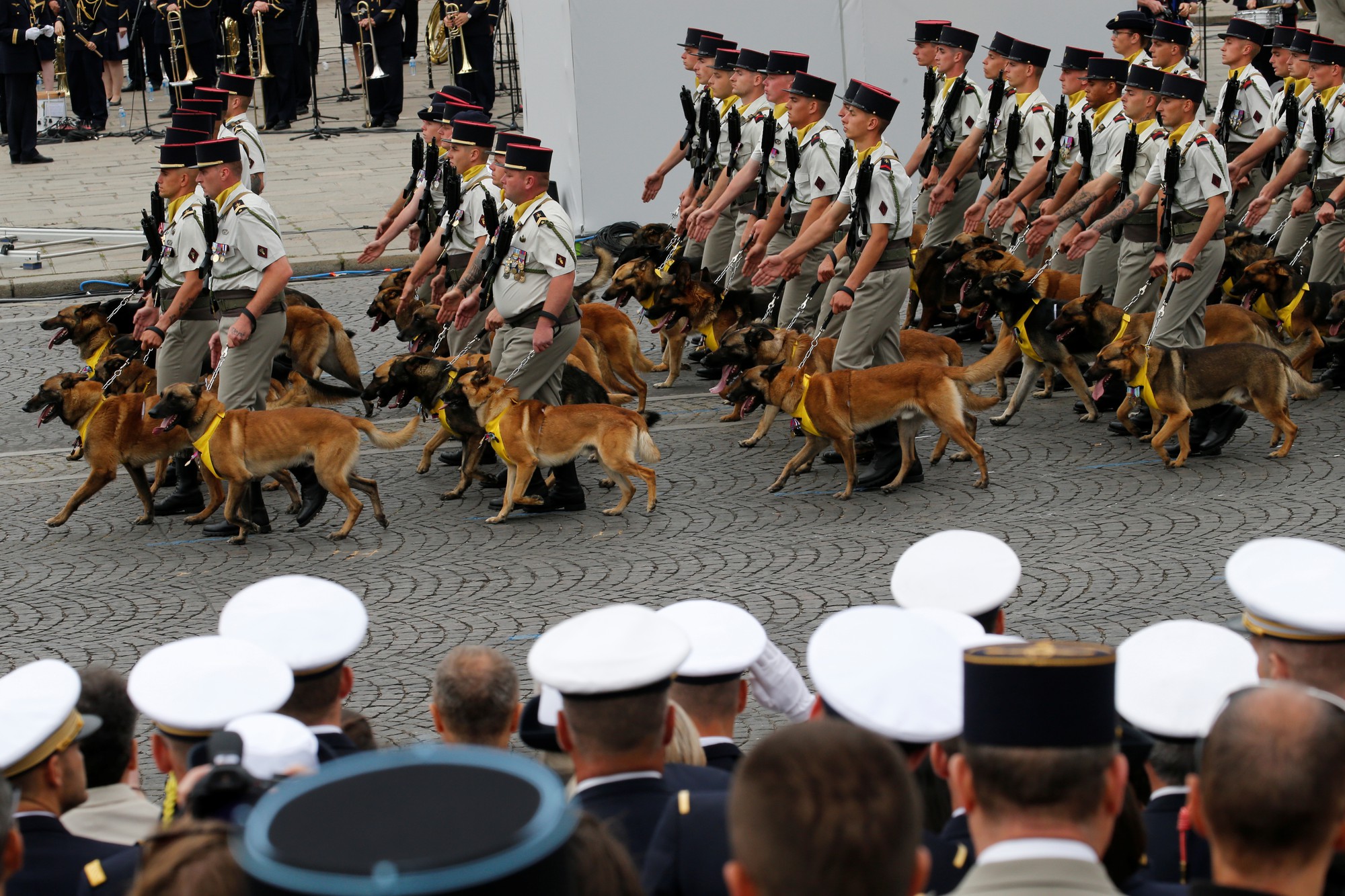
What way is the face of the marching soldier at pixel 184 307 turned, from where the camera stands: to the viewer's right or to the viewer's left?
to the viewer's left

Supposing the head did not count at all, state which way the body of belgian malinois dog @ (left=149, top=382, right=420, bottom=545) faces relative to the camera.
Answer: to the viewer's left

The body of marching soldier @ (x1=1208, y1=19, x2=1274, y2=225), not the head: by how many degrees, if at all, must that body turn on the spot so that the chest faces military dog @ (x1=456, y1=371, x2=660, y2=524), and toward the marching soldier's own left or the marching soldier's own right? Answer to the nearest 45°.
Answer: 0° — they already face it

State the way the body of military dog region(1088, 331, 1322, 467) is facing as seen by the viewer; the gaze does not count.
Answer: to the viewer's left

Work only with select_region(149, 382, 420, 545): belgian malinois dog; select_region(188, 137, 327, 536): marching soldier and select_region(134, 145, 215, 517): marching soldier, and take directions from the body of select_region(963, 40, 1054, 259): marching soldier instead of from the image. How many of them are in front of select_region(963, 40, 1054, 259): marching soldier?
3

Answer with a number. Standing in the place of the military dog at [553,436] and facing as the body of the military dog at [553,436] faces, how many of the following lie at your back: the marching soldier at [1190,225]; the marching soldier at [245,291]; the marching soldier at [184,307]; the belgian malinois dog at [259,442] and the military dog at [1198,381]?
2

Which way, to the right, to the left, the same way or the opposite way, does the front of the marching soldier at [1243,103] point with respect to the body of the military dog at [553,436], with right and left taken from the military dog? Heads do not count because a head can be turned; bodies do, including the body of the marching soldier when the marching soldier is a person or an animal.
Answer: the same way

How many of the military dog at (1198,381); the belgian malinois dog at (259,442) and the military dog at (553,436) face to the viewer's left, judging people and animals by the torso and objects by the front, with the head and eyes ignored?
3

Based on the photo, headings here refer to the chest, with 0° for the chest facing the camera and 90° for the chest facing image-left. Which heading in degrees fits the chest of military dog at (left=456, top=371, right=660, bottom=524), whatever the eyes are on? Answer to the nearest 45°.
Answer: approximately 90°

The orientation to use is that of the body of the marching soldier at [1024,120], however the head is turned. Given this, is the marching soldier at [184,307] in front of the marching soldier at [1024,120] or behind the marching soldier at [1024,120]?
in front

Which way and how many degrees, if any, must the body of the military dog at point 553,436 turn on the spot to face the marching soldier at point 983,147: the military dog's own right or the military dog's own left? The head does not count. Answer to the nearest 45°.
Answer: approximately 135° to the military dog's own right

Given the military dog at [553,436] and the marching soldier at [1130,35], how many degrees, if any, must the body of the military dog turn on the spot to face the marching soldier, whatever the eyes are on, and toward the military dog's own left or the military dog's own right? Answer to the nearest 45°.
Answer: approximately 135° to the military dog's own right

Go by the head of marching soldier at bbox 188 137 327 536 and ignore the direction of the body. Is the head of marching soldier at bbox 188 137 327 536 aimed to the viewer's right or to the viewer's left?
to the viewer's left

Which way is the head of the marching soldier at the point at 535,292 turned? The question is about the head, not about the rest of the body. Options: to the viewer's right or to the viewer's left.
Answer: to the viewer's left

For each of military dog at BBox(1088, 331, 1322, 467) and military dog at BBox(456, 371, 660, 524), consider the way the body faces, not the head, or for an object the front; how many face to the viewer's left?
2

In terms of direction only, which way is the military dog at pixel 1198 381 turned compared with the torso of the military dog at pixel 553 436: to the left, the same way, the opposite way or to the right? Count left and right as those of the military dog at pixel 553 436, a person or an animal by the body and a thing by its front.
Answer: the same way

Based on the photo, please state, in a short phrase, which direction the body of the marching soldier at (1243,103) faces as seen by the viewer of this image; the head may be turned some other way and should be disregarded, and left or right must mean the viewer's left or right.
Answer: facing the viewer and to the left of the viewer

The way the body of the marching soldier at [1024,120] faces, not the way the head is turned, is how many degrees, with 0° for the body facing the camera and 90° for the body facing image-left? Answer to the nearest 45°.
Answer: approximately 45°

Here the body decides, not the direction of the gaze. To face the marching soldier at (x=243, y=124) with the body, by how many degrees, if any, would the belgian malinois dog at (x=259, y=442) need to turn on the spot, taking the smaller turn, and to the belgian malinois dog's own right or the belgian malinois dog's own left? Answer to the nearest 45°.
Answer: approximately 90° to the belgian malinois dog's own right

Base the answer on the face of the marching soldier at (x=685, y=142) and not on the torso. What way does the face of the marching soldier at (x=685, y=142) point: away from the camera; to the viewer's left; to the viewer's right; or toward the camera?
to the viewer's left

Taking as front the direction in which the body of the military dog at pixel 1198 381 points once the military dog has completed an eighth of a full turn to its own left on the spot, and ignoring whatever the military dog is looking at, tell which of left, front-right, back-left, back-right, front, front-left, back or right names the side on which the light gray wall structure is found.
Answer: right

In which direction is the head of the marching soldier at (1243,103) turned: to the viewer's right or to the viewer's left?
to the viewer's left

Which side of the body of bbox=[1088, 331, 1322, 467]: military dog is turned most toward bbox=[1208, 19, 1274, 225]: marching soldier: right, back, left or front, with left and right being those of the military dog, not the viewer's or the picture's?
right
